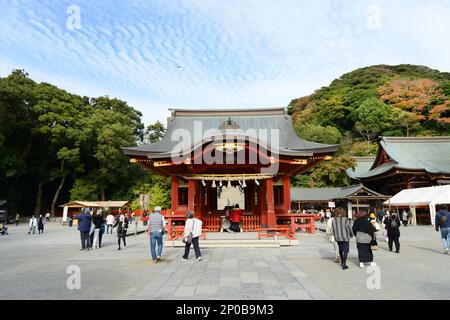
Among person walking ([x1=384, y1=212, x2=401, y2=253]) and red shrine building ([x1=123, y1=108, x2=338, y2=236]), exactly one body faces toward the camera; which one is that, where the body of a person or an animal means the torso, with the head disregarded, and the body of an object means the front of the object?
the red shrine building

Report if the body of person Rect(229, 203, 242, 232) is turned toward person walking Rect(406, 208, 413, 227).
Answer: no

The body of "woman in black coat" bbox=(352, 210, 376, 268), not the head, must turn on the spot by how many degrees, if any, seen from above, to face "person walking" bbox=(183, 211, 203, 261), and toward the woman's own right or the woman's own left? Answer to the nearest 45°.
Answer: approximately 90° to the woman's own left

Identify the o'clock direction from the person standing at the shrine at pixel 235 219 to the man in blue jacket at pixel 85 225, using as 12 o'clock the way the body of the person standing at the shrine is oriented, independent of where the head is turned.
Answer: The man in blue jacket is roughly at 8 o'clock from the person standing at the shrine.

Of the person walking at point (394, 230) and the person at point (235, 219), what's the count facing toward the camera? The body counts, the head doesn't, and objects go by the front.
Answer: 0

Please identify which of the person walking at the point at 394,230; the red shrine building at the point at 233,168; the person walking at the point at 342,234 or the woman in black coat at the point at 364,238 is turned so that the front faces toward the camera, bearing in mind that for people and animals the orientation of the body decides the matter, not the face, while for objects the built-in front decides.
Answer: the red shrine building

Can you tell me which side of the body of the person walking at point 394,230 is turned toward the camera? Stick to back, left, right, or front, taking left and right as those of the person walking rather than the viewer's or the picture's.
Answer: back

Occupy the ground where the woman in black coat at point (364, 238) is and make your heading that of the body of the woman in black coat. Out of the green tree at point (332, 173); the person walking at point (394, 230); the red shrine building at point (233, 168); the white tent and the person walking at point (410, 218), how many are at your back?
0

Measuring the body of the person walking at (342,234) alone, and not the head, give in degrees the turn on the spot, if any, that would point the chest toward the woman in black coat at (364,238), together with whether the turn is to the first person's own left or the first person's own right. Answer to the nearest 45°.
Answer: approximately 90° to the first person's own right

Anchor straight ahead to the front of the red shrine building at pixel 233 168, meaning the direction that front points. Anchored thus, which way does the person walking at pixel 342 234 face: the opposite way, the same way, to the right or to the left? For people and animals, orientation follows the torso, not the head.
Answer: the opposite way

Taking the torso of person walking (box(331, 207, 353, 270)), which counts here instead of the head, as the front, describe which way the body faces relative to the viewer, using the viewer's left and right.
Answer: facing away from the viewer

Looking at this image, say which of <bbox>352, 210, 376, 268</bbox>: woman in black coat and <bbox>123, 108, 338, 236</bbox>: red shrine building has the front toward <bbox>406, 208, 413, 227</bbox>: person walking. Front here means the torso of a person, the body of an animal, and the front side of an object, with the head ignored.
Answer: the woman in black coat

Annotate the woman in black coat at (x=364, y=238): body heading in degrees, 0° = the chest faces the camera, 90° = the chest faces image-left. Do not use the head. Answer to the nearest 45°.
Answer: approximately 180°

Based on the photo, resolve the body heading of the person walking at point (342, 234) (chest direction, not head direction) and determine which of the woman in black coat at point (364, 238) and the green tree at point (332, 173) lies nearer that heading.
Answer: the green tree

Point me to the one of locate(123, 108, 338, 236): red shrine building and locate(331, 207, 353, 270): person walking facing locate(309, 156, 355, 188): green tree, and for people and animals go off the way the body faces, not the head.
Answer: the person walking

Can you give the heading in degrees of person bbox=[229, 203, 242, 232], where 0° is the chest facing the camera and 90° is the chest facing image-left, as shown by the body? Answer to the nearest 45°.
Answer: approximately 180°

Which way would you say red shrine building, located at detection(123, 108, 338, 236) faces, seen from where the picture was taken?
facing the viewer

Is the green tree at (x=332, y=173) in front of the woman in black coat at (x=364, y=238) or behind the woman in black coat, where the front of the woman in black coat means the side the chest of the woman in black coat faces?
in front

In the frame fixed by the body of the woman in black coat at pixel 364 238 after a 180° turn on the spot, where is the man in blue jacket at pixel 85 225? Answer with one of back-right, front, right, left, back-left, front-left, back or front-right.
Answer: right
